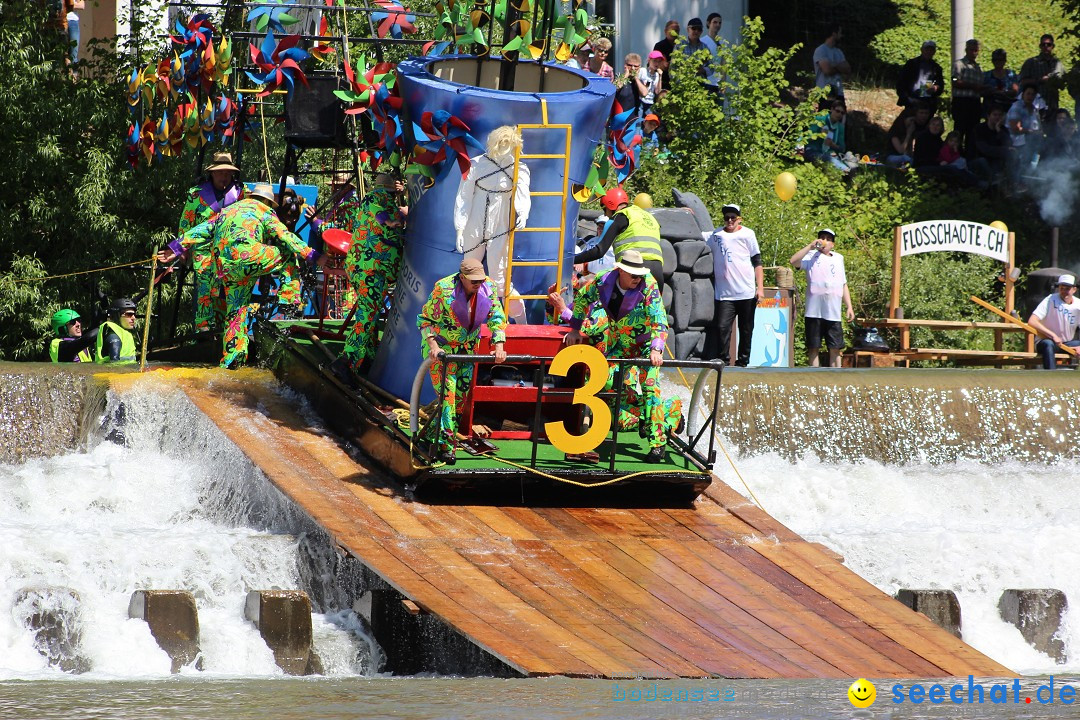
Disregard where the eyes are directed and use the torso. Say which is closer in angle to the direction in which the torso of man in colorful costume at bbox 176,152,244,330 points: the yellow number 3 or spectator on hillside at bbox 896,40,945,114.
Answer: the yellow number 3

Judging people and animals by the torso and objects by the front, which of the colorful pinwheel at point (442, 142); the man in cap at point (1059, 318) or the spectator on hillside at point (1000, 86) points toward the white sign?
the spectator on hillside

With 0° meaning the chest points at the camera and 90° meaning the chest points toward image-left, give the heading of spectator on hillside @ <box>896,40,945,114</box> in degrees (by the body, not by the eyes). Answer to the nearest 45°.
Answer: approximately 0°

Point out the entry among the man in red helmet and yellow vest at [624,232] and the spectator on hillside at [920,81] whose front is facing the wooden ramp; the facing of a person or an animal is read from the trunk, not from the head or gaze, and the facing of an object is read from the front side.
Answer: the spectator on hillside

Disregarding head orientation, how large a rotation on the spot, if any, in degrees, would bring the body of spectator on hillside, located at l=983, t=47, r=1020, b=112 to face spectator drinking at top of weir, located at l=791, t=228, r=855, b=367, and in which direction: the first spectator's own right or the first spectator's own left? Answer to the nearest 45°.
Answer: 0° — they already face them

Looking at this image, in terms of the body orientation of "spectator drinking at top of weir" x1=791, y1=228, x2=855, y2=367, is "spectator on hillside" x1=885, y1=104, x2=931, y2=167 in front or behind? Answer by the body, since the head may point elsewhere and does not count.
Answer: behind

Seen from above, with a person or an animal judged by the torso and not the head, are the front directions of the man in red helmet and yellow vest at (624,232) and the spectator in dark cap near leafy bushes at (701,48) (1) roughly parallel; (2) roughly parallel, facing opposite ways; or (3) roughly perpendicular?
roughly perpendicular

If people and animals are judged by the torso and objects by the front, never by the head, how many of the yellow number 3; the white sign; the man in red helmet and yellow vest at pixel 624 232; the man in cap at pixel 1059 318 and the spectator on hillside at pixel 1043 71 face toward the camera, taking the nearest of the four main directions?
4

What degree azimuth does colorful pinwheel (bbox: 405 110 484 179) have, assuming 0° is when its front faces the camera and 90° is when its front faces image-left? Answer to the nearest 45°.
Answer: approximately 0°
